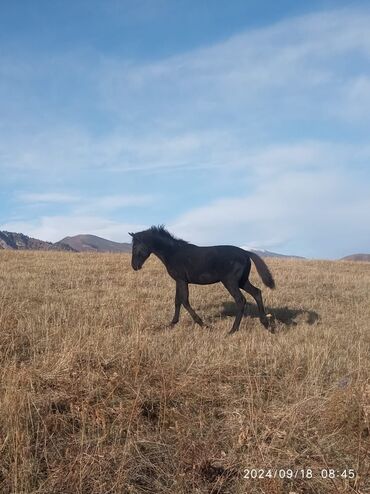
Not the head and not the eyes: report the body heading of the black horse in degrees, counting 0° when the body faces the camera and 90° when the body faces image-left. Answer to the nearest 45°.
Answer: approximately 90°

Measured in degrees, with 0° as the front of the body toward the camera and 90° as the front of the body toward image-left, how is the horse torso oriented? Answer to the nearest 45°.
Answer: approximately 90°
